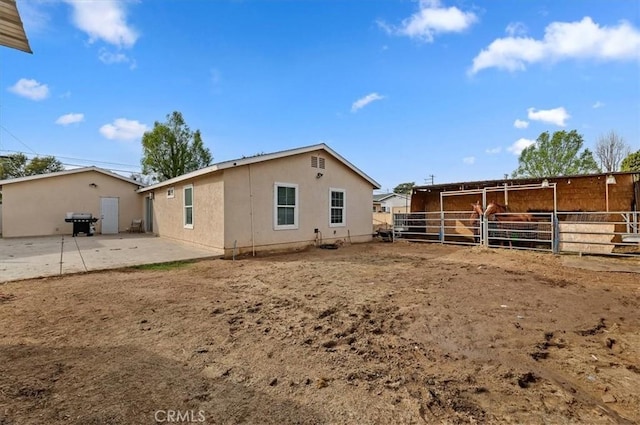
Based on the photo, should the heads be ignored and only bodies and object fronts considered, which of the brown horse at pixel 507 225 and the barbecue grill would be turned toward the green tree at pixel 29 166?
the brown horse

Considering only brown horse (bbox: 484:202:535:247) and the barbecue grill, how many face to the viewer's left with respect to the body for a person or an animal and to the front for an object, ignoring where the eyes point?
1

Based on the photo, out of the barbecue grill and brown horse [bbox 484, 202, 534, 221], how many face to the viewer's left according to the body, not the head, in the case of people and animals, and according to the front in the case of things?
1

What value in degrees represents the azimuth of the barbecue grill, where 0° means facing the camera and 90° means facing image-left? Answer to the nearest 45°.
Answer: approximately 0°

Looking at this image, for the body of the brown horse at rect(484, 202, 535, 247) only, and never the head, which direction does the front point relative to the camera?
to the viewer's left

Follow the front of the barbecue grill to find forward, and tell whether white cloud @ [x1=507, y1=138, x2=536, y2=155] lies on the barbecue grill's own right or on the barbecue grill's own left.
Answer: on the barbecue grill's own left

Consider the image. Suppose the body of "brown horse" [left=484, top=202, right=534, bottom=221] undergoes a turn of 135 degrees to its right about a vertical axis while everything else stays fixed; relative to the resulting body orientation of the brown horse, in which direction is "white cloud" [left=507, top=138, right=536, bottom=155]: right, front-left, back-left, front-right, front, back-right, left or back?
front-left

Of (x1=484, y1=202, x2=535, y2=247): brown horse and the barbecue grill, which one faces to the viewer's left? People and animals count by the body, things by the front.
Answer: the brown horse
